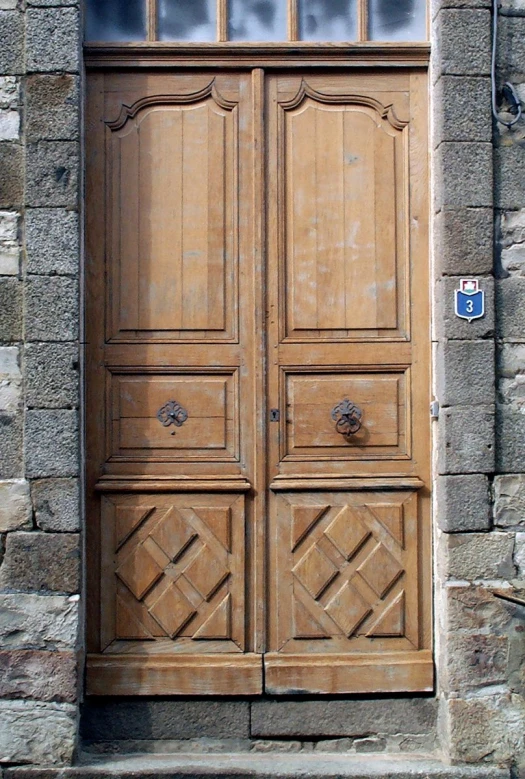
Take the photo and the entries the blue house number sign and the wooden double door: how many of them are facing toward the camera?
2

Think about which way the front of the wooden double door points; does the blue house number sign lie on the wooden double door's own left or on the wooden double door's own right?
on the wooden double door's own left

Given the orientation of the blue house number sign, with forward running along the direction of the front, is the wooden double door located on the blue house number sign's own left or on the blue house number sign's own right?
on the blue house number sign's own right

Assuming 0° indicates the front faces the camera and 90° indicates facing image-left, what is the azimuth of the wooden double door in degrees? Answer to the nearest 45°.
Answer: approximately 0°
